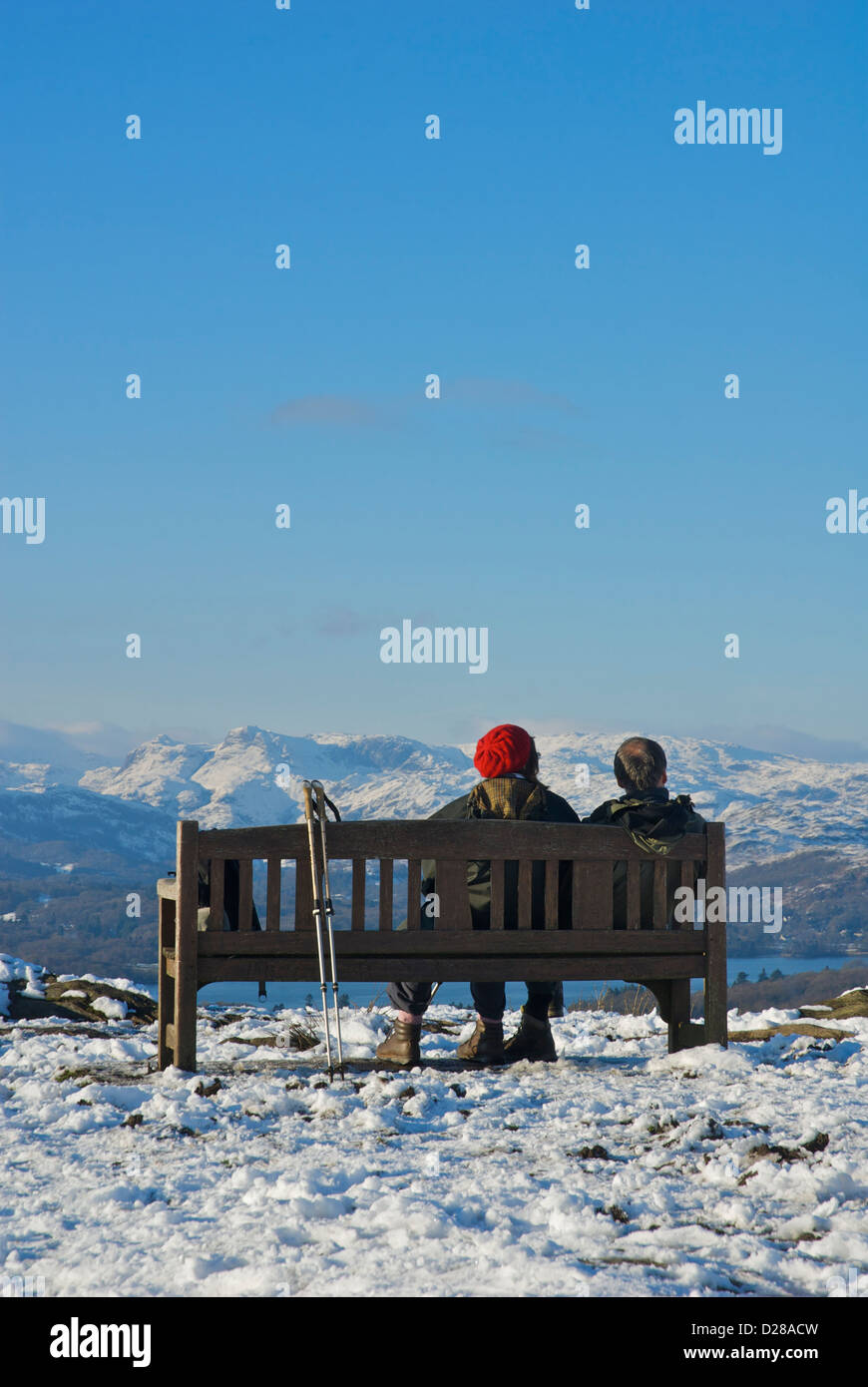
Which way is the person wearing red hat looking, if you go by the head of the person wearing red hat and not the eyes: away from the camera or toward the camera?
away from the camera

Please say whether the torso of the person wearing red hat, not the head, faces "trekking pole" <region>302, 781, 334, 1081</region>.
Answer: no

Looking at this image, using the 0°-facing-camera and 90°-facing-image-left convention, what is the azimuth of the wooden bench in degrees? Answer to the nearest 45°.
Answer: approximately 180°

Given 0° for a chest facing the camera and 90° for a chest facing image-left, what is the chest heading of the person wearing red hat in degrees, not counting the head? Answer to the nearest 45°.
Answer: approximately 180°
